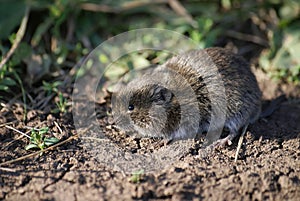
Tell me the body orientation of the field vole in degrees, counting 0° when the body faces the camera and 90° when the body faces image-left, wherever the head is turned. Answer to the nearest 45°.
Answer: approximately 90°

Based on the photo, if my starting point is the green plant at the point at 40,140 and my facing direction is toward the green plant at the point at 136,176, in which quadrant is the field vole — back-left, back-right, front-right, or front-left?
front-left

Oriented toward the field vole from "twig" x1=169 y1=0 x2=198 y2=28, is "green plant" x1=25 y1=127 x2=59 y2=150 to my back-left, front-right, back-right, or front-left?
front-right

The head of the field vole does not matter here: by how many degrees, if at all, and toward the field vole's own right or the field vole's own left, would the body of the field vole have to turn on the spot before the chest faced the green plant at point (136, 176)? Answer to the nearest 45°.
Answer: approximately 90° to the field vole's own left

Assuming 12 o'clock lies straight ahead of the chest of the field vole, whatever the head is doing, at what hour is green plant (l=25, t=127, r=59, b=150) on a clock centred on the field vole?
The green plant is roughly at 11 o'clock from the field vole.

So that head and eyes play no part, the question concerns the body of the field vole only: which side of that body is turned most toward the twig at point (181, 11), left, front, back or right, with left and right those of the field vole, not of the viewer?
right

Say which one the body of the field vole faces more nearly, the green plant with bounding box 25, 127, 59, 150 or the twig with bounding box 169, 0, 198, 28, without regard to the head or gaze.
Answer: the green plant
